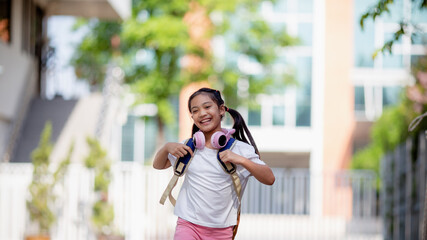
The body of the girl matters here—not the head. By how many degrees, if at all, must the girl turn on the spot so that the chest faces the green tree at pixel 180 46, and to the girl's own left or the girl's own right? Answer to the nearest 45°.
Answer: approximately 180°

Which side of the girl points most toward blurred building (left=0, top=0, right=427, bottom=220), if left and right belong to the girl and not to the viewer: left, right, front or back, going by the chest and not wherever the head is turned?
back

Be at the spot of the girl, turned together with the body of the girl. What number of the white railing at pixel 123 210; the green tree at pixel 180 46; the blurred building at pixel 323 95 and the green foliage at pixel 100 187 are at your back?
4

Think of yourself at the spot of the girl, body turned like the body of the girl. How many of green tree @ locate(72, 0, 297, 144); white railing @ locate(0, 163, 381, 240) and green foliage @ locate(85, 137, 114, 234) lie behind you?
3

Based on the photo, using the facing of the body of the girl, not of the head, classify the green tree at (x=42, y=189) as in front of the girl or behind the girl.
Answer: behind

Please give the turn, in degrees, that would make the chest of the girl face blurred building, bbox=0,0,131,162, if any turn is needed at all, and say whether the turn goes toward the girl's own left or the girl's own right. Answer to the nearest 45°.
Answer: approximately 180°

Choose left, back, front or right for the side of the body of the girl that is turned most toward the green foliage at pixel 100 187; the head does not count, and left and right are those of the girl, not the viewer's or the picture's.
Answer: back

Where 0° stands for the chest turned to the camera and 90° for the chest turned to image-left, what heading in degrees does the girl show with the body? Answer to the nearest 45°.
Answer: approximately 0°

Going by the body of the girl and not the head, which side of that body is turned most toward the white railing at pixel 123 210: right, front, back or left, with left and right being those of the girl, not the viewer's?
back
